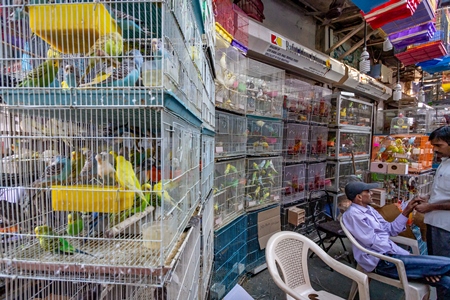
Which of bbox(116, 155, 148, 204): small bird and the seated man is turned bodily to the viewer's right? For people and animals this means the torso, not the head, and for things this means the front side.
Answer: the seated man

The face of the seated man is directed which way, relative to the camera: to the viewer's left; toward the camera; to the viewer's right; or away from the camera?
to the viewer's right

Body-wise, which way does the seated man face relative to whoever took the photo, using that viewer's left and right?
facing to the right of the viewer

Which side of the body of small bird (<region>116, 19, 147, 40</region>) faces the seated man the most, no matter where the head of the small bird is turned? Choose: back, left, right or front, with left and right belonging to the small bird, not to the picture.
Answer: back

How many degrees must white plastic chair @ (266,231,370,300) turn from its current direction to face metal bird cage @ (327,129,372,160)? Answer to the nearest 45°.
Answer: approximately 135° to its left

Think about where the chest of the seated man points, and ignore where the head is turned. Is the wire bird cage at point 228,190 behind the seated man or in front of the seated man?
behind
